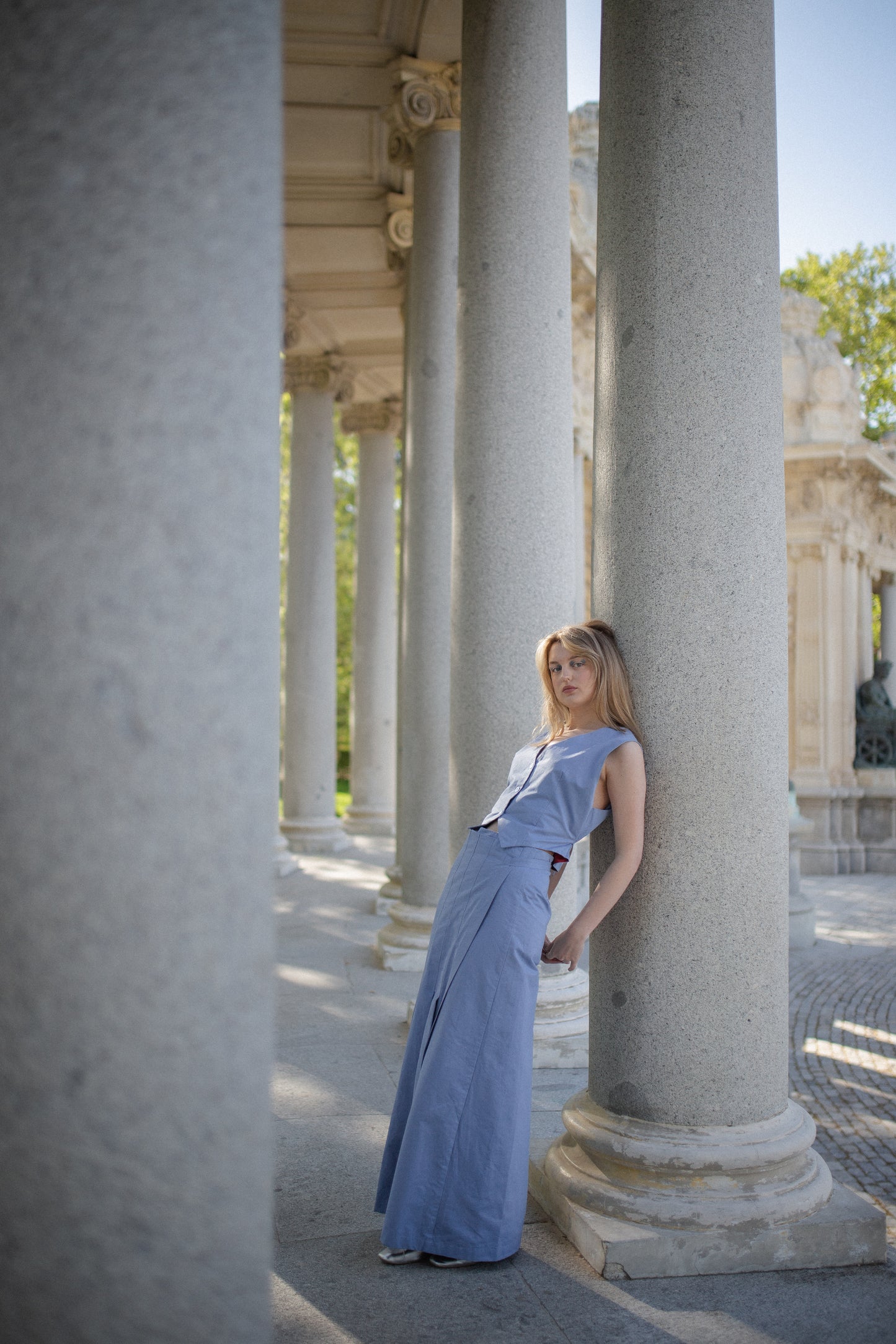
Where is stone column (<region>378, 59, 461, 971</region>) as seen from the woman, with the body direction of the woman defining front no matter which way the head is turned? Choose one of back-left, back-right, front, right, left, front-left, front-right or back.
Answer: back-right

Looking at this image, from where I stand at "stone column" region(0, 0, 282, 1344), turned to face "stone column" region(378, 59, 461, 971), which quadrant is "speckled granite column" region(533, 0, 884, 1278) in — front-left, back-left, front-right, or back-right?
front-right

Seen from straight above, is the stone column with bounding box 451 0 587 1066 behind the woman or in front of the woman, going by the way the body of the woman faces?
behind
